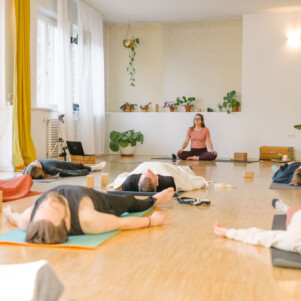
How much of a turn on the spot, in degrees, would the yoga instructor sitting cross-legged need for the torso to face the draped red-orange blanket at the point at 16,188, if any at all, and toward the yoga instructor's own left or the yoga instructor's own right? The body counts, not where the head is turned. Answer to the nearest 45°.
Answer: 0° — they already face it

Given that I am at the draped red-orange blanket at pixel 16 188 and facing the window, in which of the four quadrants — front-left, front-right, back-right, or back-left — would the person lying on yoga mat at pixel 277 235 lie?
back-right

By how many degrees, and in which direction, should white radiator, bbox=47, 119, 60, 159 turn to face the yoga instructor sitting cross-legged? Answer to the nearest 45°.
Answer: approximately 45° to its left

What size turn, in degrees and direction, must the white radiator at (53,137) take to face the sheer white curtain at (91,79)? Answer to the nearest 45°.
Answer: approximately 90° to its left

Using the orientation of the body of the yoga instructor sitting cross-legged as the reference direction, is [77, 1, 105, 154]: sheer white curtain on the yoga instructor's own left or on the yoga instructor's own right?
on the yoga instructor's own right

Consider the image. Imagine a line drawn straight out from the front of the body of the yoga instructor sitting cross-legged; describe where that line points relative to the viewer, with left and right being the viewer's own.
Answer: facing the viewer

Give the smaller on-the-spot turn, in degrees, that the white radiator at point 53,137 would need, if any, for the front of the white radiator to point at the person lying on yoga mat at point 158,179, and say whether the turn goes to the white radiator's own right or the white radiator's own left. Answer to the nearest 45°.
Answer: approximately 45° to the white radiator's own right

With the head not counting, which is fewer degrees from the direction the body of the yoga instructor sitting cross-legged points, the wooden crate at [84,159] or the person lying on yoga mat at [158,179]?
the person lying on yoga mat

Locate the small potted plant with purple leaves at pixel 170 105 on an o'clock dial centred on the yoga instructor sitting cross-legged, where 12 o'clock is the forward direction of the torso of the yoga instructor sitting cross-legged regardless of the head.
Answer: The small potted plant with purple leaves is roughly at 5 o'clock from the yoga instructor sitting cross-legged.

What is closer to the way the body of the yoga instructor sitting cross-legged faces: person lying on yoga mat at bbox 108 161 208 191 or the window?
the person lying on yoga mat

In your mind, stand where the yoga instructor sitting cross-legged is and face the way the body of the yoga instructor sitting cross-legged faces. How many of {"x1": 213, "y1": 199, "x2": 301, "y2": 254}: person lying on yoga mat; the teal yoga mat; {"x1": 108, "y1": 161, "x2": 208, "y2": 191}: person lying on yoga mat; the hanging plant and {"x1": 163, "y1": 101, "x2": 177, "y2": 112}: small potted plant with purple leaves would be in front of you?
3

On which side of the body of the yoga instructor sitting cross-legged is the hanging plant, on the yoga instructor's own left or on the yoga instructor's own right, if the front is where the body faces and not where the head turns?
on the yoga instructor's own right

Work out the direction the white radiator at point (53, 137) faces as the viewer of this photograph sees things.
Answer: facing the viewer and to the right of the viewer

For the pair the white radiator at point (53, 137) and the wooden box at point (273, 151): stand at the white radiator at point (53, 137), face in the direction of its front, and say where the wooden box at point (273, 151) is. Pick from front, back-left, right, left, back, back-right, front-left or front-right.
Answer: front-left

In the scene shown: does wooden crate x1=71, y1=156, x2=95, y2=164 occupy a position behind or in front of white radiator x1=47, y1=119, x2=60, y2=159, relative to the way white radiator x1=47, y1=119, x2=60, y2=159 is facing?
in front

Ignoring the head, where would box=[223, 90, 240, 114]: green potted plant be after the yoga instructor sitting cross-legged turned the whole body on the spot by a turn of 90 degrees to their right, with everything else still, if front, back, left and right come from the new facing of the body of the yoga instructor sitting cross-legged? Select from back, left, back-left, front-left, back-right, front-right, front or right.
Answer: back-right
